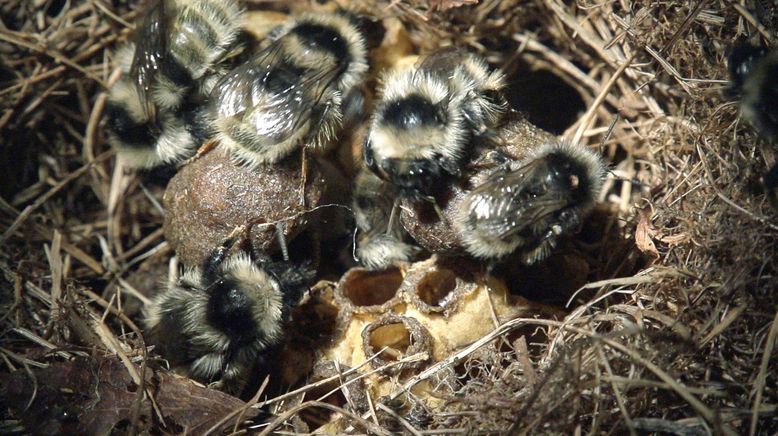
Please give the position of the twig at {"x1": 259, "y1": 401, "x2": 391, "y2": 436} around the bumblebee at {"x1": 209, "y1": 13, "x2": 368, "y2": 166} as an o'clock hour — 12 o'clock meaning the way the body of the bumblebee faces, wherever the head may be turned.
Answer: The twig is roughly at 4 o'clock from the bumblebee.

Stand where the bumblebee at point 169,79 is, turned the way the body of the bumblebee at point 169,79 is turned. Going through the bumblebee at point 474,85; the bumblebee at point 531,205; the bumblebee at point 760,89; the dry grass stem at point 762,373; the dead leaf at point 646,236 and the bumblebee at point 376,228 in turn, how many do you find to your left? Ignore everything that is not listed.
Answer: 6

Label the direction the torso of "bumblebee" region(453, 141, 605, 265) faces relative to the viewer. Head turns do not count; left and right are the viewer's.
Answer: facing away from the viewer and to the right of the viewer

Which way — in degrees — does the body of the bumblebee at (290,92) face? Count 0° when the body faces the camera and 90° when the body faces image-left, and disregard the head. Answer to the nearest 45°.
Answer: approximately 225°

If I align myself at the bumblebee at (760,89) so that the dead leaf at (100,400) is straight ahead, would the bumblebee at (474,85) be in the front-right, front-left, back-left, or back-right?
front-right

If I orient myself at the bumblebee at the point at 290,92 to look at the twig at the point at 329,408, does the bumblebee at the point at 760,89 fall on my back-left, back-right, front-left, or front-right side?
front-left

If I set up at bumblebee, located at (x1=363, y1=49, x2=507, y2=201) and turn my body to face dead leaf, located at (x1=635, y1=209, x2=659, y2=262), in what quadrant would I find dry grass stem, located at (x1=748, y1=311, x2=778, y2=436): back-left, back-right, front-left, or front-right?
front-right

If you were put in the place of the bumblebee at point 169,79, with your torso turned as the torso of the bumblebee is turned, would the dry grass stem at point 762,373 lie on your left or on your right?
on your left

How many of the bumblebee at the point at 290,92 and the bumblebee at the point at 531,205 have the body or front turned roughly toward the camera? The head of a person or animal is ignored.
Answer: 0

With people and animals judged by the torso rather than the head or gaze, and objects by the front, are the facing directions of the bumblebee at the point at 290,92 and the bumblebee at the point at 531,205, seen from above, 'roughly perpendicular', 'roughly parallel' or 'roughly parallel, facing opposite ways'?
roughly parallel
